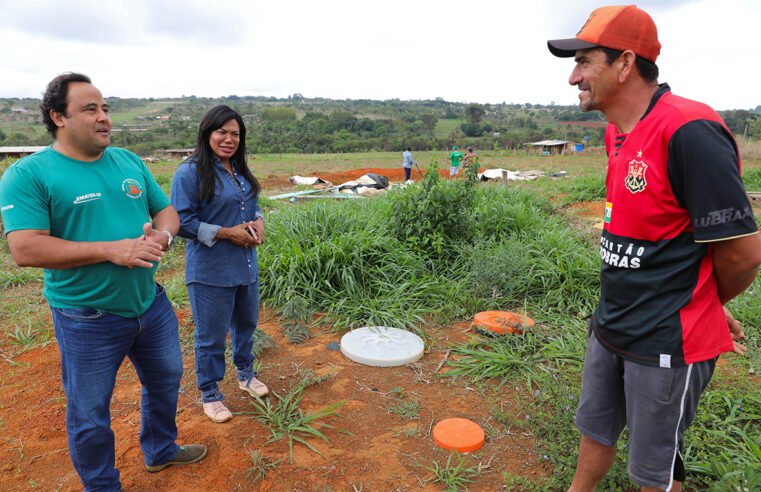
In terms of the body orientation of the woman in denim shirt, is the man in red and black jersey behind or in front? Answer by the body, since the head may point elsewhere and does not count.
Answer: in front

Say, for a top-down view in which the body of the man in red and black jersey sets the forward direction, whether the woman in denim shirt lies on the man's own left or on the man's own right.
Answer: on the man's own right

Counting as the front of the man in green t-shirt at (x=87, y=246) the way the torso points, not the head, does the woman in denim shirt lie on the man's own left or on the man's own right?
on the man's own left

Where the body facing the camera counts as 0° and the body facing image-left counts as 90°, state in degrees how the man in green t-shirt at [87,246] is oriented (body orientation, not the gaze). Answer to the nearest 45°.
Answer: approximately 315°

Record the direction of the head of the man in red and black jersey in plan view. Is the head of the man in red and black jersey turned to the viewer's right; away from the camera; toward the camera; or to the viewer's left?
to the viewer's left

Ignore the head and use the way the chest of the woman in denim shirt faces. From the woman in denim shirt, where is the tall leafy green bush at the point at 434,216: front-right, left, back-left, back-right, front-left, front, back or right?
left

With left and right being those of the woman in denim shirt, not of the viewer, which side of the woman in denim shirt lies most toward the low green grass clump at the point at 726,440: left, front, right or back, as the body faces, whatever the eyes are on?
front

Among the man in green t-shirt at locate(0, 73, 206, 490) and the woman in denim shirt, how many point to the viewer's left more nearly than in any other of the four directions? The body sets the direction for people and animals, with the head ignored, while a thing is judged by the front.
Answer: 0

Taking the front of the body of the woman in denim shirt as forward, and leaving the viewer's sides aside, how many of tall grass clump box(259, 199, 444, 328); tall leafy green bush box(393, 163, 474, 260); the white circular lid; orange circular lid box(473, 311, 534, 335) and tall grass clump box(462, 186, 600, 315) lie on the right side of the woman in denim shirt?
0

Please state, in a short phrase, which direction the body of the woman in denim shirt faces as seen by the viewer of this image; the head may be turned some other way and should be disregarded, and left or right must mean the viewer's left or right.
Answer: facing the viewer and to the right of the viewer

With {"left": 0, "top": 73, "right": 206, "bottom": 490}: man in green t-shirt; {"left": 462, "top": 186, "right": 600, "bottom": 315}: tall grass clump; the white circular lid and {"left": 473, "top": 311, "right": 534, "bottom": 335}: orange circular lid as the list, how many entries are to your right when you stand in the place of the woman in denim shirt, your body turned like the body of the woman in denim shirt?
1

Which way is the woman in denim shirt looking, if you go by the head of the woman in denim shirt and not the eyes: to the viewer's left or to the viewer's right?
to the viewer's right

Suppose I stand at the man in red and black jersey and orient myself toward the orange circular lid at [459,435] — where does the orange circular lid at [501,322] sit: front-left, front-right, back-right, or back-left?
front-right

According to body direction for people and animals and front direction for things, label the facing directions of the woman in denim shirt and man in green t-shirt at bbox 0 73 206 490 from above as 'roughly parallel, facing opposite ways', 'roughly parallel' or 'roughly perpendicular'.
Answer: roughly parallel

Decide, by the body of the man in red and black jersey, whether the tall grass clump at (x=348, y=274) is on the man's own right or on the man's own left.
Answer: on the man's own right

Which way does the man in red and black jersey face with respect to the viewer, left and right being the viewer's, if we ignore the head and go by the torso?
facing the viewer and to the left of the viewer

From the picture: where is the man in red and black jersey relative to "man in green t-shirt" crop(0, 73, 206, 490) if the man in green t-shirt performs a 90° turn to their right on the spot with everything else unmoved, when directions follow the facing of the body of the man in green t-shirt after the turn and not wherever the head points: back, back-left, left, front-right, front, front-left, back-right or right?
left

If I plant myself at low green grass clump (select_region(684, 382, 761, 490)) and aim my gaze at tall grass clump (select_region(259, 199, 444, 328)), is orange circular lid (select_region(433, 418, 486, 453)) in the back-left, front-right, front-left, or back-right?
front-left
